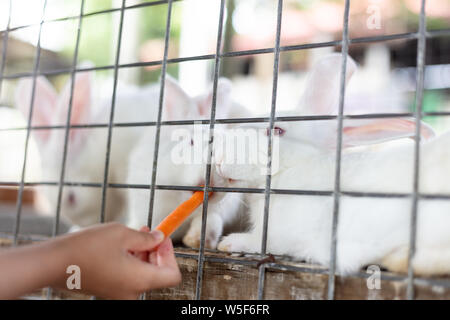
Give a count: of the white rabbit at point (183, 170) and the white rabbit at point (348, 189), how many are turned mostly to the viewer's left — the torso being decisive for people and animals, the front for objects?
1

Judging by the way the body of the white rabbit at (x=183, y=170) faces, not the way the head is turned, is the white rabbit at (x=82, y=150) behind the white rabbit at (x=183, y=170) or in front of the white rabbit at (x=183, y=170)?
behind

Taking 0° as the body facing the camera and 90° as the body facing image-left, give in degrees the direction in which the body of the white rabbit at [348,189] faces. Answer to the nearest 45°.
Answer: approximately 90°

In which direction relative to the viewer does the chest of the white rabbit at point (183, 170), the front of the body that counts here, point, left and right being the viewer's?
facing the viewer and to the right of the viewer
